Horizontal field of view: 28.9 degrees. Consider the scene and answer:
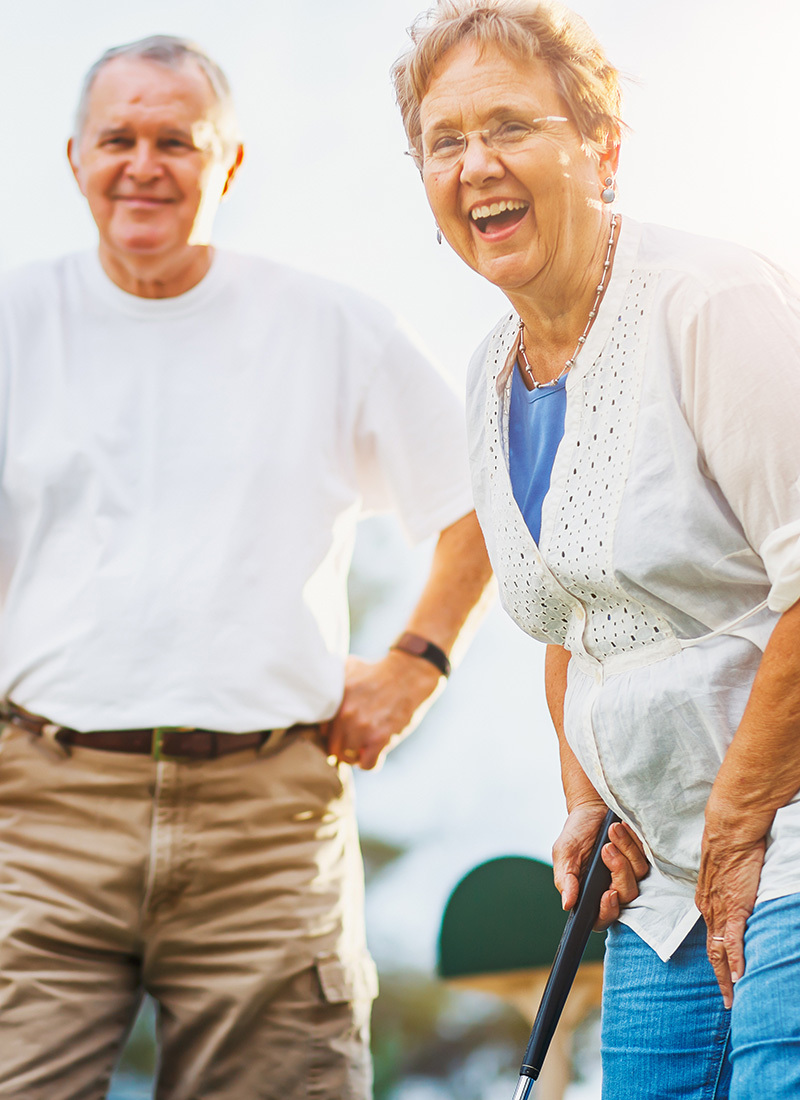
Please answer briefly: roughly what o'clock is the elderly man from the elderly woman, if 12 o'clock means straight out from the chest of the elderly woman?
The elderly man is roughly at 3 o'clock from the elderly woman.

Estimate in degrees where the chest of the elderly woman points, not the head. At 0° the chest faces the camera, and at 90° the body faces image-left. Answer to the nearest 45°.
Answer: approximately 45°

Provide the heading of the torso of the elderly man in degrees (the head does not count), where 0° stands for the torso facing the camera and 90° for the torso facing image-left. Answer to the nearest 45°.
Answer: approximately 0°

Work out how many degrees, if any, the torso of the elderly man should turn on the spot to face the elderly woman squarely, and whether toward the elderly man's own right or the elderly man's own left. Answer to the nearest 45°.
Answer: approximately 45° to the elderly man's own left
